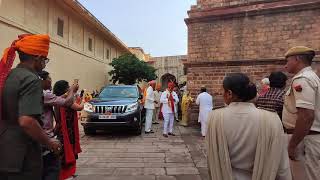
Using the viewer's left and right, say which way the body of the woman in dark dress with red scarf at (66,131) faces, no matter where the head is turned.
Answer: facing away from the viewer and to the right of the viewer

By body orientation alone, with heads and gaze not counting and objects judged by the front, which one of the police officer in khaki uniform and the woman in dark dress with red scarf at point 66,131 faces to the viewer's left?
the police officer in khaki uniform

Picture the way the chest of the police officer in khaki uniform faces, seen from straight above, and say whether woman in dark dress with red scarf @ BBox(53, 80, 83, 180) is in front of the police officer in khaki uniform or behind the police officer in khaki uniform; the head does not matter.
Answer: in front

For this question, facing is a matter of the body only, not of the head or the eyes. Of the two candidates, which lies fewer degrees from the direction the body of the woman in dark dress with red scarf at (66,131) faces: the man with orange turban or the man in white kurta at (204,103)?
the man in white kurta

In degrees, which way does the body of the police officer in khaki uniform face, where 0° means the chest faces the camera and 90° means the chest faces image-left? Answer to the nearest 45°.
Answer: approximately 90°

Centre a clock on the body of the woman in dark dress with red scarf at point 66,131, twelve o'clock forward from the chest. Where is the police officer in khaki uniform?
The police officer in khaki uniform is roughly at 3 o'clock from the woman in dark dress with red scarf.

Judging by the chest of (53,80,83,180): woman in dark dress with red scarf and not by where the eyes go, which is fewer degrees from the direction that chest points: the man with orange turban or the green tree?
the green tree

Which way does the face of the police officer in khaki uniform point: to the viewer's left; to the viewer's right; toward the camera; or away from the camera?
to the viewer's left

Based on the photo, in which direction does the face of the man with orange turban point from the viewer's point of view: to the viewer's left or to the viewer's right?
to the viewer's right

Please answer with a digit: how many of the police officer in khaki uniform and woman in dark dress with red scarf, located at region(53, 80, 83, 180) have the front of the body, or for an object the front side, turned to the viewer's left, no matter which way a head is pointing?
1

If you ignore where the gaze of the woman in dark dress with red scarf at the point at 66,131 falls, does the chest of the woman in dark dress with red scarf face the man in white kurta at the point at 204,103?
yes

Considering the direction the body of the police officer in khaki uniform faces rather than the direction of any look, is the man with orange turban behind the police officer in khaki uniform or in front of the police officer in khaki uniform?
in front

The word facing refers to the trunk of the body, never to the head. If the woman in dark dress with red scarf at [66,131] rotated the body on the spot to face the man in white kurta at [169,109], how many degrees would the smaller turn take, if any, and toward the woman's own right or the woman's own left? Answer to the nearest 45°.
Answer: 0° — they already face them

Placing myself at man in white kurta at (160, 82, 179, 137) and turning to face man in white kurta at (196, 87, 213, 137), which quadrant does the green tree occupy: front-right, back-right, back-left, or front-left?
back-left
